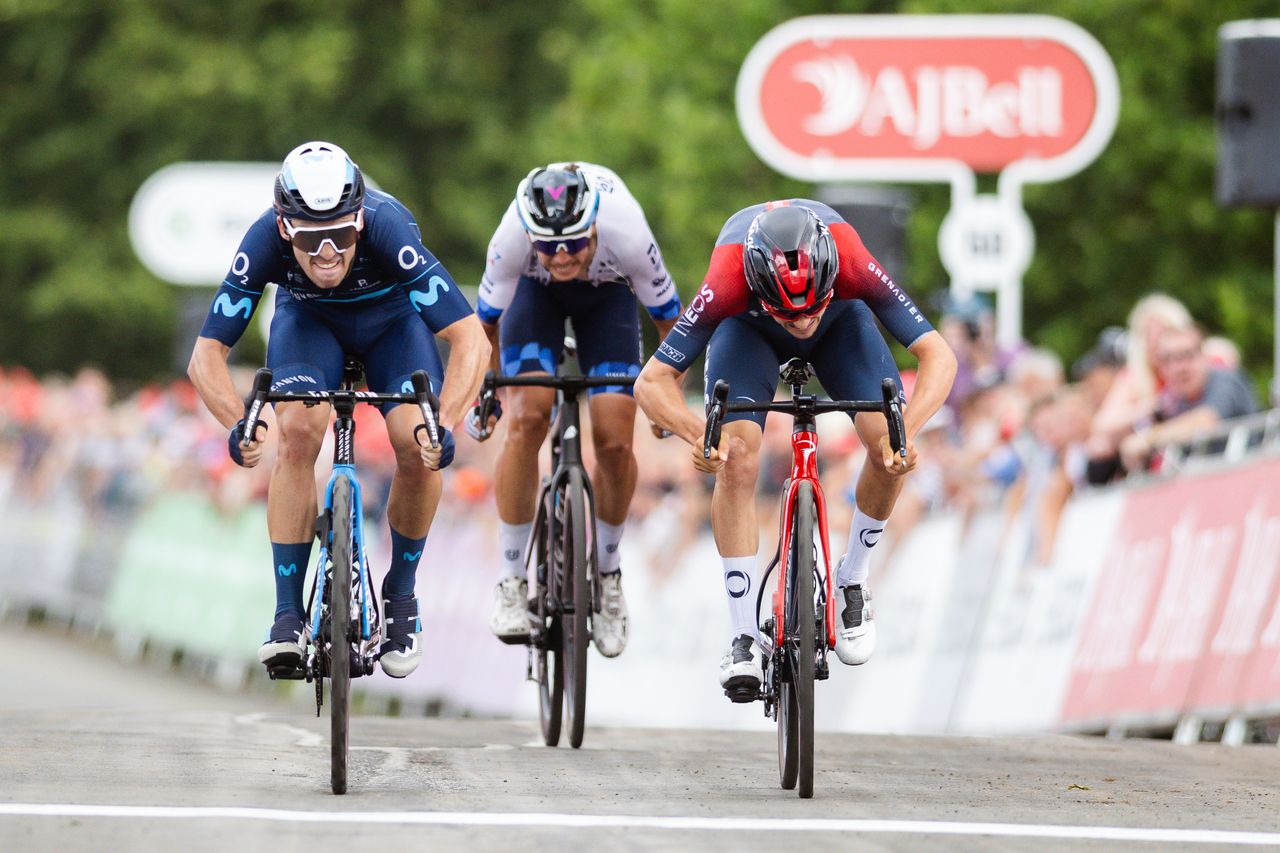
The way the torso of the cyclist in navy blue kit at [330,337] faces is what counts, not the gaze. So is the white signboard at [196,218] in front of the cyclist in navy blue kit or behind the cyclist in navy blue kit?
behind

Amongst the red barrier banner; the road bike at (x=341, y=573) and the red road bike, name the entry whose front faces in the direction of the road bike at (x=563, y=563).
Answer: the red barrier banner

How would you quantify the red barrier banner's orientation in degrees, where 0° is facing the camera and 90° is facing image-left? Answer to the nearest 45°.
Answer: approximately 45°

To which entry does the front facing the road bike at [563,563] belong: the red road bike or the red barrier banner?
the red barrier banner

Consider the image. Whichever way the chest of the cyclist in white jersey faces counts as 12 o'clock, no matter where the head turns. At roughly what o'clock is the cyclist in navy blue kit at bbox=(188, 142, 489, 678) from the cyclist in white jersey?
The cyclist in navy blue kit is roughly at 1 o'clock from the cyclist in white jersey.

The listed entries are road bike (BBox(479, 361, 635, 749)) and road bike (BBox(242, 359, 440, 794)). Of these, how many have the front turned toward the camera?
2
